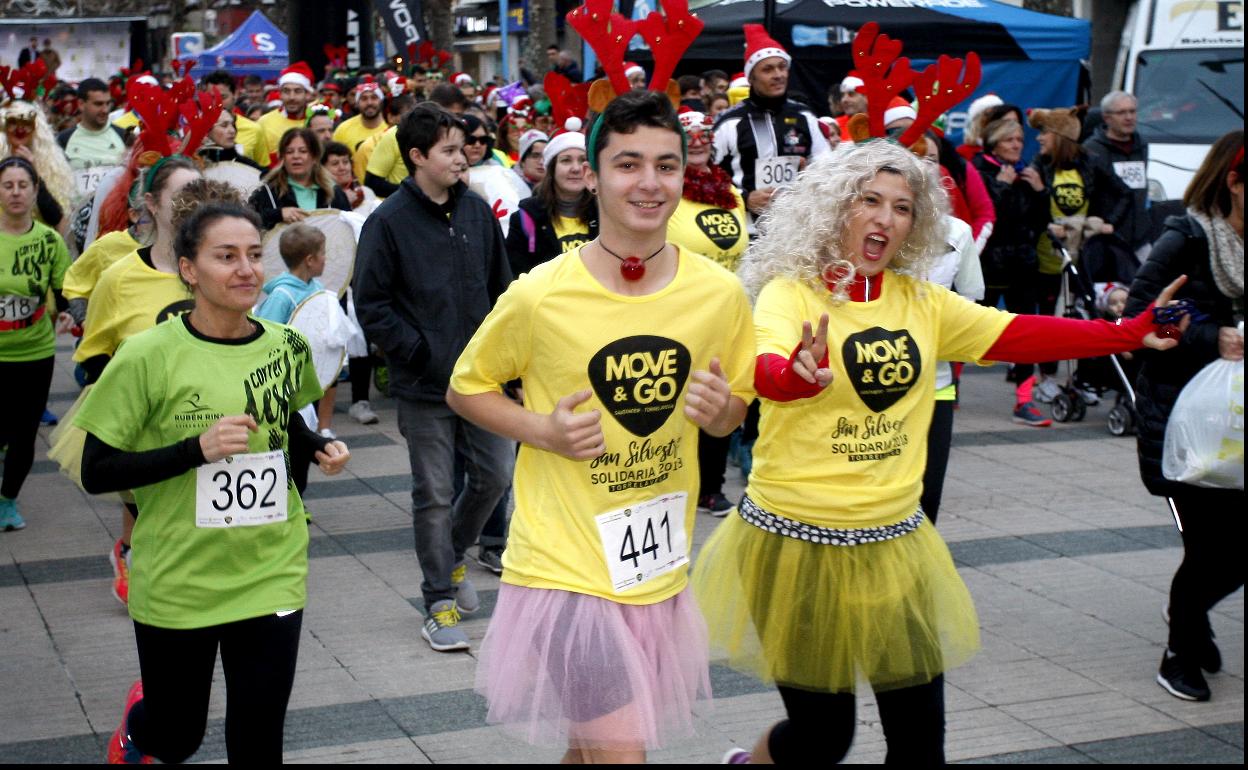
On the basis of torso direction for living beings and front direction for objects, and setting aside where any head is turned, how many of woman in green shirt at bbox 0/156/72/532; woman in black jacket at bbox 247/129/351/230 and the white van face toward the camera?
3

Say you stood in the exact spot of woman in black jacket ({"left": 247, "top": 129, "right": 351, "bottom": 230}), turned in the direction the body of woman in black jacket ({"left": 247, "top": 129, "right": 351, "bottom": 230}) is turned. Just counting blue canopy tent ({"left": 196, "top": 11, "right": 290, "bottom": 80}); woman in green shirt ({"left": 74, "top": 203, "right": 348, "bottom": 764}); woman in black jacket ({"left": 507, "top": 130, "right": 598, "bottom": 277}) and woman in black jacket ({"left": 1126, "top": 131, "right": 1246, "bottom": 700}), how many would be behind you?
1

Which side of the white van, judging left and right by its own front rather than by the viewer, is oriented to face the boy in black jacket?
front

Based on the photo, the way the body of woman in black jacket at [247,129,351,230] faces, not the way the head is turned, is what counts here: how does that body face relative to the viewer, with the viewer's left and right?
facing the viewer

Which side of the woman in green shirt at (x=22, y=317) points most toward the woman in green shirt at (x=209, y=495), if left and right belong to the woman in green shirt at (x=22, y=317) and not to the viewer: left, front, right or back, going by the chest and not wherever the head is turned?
front

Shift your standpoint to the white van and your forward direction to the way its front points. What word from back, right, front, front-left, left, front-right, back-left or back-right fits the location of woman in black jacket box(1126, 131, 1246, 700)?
front

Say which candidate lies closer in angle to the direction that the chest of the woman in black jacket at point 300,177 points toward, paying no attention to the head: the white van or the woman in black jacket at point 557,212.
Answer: the woman in black jacket

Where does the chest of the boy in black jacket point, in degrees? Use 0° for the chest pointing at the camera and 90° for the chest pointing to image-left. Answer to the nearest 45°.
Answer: approximately 315°

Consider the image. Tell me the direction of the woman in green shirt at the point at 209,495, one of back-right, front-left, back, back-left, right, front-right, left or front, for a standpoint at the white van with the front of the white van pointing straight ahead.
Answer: front

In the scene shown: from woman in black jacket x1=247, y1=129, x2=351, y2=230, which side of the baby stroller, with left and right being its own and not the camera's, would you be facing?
right

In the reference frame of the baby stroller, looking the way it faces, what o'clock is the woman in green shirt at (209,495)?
The woman in green shirt is roughly at 2 o'clock from the baby stroller.

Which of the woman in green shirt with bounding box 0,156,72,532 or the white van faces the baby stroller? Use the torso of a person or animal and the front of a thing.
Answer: the white van

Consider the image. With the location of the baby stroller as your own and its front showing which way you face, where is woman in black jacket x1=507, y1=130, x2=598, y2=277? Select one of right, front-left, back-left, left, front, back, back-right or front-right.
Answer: right

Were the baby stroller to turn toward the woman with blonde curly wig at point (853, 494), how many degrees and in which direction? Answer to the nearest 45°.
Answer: approximately 45° to its right
